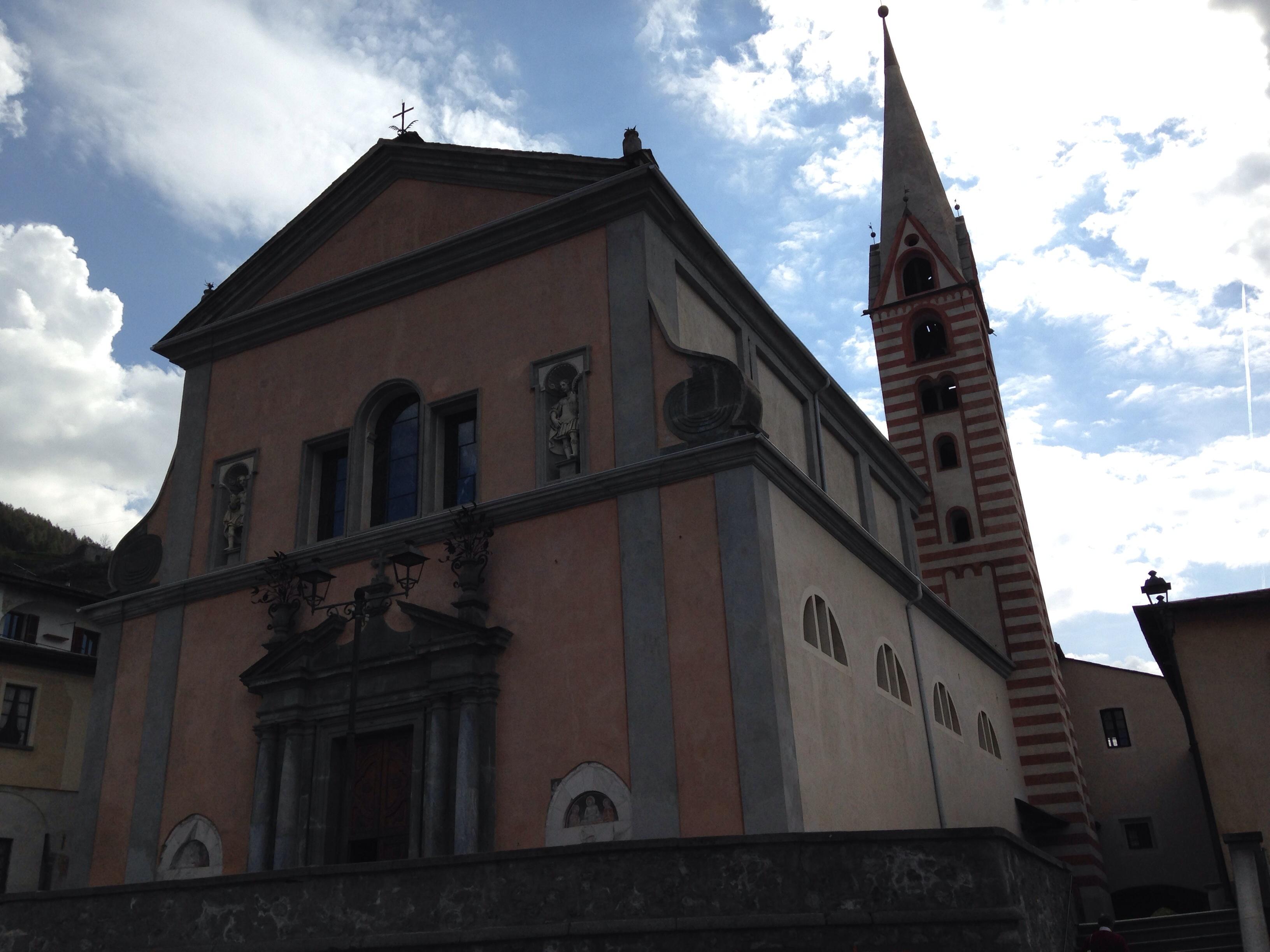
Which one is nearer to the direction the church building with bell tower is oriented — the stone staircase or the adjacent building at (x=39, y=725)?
the adjacent building

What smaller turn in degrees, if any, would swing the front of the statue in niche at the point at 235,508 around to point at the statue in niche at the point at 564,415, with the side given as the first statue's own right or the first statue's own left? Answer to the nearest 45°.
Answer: approximately 90° to the first statue's own left

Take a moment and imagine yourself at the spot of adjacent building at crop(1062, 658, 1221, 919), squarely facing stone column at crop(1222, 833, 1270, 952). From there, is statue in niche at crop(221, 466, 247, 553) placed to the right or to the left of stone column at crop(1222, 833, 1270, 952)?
right

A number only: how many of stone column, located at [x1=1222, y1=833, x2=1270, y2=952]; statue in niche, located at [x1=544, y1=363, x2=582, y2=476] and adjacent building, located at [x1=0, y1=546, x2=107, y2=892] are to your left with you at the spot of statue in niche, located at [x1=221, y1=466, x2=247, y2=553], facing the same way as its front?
2

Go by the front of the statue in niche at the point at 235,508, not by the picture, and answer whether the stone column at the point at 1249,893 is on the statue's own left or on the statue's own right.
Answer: on the statue's own left

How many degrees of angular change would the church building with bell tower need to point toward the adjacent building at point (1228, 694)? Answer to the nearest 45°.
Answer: approximately 135° to its left

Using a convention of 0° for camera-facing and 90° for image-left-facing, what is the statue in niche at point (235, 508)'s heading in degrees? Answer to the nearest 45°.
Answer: approximately 45°
